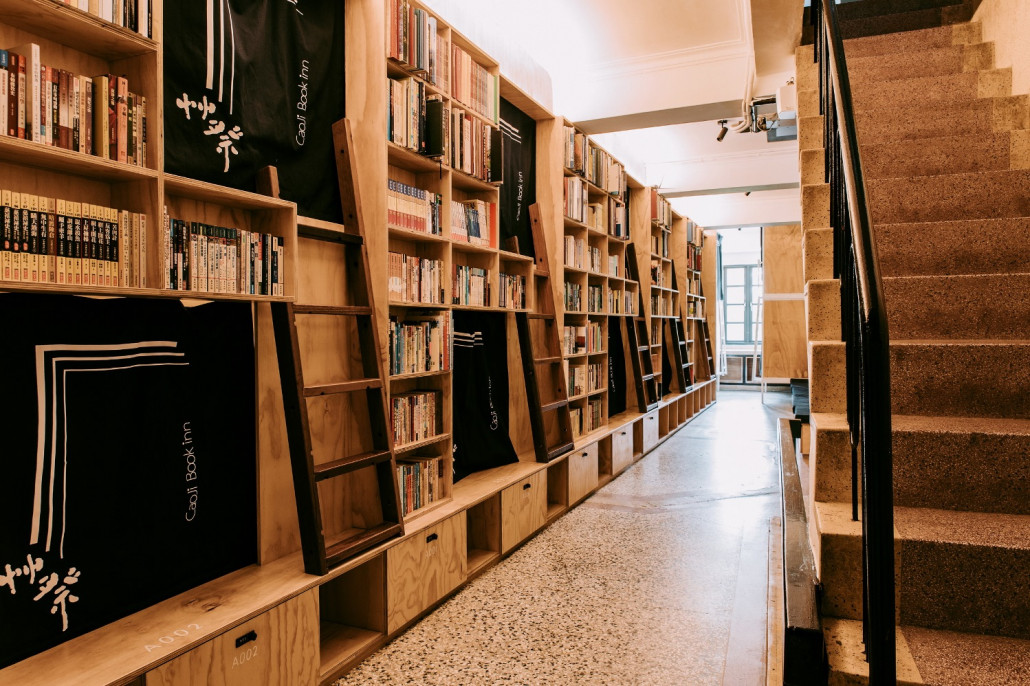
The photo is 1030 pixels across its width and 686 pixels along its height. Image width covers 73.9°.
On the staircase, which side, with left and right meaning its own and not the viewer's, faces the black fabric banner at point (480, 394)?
right

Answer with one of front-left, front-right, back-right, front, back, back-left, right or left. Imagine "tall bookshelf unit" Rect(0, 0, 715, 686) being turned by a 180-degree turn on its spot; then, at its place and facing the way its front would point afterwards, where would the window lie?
right

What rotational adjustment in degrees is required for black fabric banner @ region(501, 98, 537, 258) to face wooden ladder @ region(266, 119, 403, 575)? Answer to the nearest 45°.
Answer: approximately 45° to its right

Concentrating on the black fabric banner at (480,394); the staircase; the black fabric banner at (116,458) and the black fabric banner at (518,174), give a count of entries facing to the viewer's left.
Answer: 0

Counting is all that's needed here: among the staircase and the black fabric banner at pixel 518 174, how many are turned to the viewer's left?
0

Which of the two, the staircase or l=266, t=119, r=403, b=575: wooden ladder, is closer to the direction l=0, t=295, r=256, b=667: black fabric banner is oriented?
the staircase

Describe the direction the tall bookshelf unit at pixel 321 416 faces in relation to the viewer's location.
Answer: facing the viewer and to the right of the viewer

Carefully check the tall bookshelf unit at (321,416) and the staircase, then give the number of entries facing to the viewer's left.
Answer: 0

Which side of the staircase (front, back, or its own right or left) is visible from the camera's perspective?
front

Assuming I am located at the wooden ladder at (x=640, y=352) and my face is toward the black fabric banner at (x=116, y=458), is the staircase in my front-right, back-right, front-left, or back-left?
front-left

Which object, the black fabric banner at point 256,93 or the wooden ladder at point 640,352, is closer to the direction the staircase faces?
the black fabric banner

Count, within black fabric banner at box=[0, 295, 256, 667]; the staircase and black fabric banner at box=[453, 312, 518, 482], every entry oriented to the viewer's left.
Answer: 0

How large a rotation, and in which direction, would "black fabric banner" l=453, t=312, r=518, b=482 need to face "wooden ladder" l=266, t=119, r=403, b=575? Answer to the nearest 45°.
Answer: approximately 45° to its right

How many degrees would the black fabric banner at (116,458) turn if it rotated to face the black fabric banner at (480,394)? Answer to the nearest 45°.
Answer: approximately 90° to its left

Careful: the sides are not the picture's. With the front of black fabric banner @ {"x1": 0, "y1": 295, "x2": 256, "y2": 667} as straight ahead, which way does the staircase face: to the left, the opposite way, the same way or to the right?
to the right

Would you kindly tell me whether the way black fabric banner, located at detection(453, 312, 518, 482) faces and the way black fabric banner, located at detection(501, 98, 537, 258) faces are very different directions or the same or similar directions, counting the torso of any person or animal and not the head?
same or similar directions
